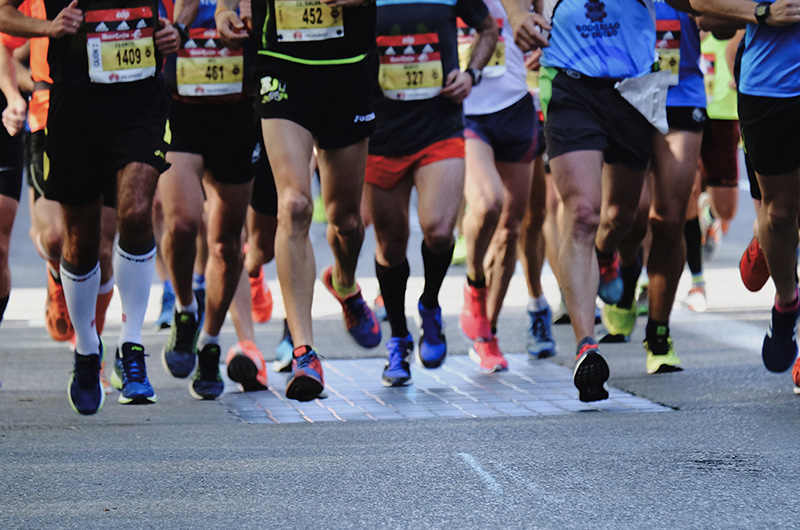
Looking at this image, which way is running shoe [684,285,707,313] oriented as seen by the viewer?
toward the camera

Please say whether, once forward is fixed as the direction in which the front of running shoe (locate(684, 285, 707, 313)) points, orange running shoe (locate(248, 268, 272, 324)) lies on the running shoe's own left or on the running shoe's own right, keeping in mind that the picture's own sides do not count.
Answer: on the running shoe's own right

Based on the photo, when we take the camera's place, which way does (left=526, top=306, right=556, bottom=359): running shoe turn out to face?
facing the viewer

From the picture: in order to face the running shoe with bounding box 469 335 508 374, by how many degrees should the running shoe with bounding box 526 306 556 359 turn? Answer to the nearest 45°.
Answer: approximately 45° to its right

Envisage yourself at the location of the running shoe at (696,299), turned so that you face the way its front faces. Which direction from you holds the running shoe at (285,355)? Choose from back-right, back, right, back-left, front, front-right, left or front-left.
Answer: front-right

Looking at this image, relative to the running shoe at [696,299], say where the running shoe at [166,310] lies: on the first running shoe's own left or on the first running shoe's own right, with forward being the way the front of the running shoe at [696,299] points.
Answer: on the first running shoe's own right

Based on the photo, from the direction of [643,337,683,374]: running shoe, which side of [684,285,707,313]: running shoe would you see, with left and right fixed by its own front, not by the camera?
front

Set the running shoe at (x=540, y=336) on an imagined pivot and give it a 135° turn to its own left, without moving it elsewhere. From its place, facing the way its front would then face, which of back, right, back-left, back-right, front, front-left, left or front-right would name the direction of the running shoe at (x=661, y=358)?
right

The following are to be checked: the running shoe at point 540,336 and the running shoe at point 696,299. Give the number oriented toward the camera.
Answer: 2

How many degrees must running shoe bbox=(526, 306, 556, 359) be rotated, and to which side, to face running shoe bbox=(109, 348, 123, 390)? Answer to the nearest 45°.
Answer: approximately 45° to its right
